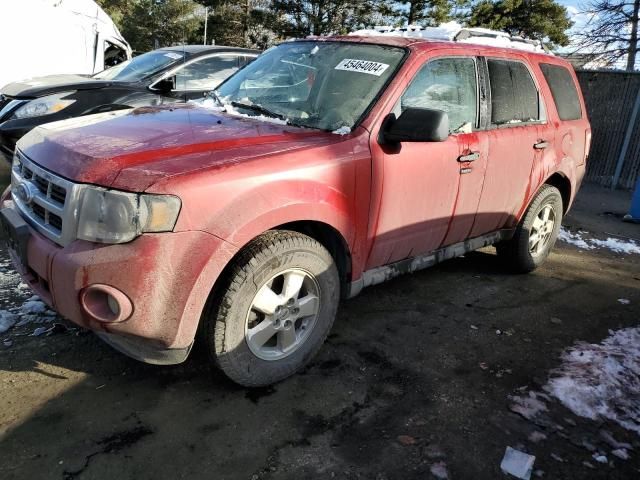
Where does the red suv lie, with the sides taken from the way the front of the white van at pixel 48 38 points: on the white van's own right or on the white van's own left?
on the white van's own right

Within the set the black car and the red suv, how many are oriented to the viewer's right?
0

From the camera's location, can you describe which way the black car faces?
facing the viewer and to the left of the viewer

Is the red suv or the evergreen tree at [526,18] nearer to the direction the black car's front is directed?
the red suv

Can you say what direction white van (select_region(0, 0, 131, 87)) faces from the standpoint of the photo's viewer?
facing to the right of the viewer

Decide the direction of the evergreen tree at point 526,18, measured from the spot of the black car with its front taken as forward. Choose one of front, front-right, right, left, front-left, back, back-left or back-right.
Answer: back

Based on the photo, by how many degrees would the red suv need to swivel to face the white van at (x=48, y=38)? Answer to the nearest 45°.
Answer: approximately 90° to its right

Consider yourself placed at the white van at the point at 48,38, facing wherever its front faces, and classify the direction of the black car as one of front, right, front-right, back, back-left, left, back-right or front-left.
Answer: right

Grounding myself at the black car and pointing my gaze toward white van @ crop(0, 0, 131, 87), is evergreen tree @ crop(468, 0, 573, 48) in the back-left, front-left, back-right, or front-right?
front-right

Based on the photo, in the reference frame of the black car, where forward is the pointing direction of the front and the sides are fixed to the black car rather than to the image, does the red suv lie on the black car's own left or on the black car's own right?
on the black car's own left
